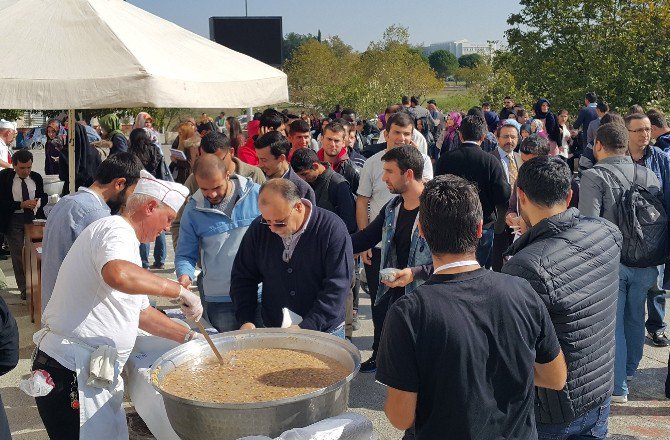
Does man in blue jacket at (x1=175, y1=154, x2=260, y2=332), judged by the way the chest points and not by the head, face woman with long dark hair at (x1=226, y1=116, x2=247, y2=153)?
no

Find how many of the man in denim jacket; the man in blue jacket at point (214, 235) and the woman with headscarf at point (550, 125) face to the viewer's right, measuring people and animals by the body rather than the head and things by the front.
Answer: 0

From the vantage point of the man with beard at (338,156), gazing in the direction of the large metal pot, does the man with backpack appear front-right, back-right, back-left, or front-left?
front-left

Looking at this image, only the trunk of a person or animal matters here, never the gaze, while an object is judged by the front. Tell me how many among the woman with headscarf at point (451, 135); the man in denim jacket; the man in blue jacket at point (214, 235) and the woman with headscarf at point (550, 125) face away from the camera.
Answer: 0

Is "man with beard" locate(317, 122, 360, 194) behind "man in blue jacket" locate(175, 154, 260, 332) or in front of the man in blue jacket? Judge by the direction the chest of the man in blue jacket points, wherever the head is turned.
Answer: behind

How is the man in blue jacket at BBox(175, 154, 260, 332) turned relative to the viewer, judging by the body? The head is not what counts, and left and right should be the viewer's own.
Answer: facing the viewer

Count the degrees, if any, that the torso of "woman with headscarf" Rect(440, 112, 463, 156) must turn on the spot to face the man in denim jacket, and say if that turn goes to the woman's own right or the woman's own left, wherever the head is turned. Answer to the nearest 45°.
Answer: approximately 45° to the woman's own left

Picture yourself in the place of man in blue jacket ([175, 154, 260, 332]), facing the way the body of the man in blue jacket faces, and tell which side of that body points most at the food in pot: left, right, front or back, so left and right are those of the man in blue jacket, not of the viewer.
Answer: front

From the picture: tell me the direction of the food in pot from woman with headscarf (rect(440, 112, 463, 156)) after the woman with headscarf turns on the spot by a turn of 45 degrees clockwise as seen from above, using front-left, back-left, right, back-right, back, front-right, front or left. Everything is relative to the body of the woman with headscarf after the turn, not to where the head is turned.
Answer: left

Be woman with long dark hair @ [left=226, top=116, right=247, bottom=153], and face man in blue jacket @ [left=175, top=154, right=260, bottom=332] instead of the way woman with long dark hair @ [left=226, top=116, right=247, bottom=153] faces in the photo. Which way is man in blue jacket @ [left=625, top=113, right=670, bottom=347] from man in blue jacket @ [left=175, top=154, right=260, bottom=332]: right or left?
left

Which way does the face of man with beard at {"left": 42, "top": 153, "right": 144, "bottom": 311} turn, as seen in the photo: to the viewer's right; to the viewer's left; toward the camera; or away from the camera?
to the viewer's right

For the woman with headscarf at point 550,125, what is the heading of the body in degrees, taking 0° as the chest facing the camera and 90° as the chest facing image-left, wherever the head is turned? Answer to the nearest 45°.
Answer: approximately 45°
